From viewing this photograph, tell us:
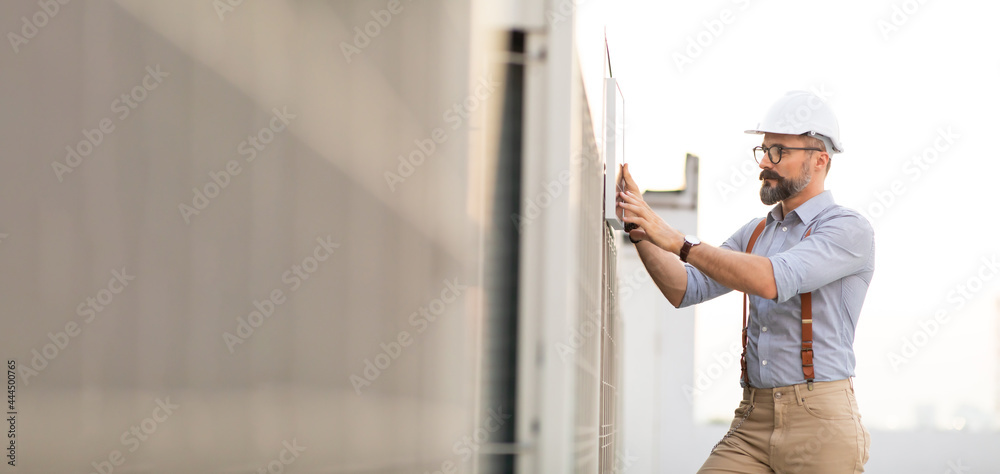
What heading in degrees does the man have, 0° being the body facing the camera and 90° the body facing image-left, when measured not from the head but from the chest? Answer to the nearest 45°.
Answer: approximately 45°
